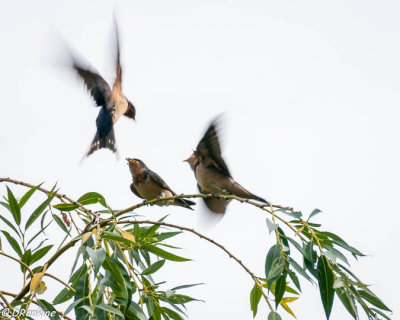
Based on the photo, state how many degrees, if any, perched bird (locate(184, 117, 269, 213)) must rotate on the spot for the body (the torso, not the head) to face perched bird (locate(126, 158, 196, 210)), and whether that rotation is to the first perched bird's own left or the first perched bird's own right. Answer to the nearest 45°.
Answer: approximately 45° to the first perched bird's own right

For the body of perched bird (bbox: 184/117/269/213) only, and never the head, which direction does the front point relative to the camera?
to the viewer's left
